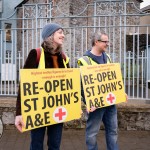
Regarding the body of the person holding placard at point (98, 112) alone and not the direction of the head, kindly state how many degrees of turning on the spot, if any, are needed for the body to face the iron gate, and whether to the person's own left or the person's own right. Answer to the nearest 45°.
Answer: approximately 135° to the person's own left

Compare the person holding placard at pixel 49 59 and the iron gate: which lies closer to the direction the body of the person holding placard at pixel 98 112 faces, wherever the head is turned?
the person holding placard

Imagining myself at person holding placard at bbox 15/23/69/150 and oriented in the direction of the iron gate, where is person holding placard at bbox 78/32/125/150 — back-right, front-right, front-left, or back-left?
front-right

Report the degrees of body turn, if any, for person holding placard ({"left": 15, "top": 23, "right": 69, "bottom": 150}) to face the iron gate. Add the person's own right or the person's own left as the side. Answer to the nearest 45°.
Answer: approximately 135° to the person's own left

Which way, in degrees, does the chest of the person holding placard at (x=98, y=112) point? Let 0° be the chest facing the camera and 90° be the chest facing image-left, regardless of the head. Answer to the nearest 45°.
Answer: approximately 315°

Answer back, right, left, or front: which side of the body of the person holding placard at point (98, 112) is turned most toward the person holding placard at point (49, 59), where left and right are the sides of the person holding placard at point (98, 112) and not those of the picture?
right

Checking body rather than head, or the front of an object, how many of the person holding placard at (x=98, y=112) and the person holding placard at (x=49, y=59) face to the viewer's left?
0

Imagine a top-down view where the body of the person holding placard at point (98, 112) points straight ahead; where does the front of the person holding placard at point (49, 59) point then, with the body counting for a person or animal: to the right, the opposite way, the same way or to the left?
the same way

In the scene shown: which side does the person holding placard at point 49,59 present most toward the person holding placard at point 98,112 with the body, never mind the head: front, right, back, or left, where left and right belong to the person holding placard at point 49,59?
left

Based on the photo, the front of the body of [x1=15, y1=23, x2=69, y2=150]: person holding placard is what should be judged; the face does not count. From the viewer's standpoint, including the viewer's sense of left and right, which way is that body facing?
facing the viewer and to the right of the viewer

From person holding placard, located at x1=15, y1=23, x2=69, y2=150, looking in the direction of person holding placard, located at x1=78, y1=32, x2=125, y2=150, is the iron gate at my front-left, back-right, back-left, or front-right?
front-left
